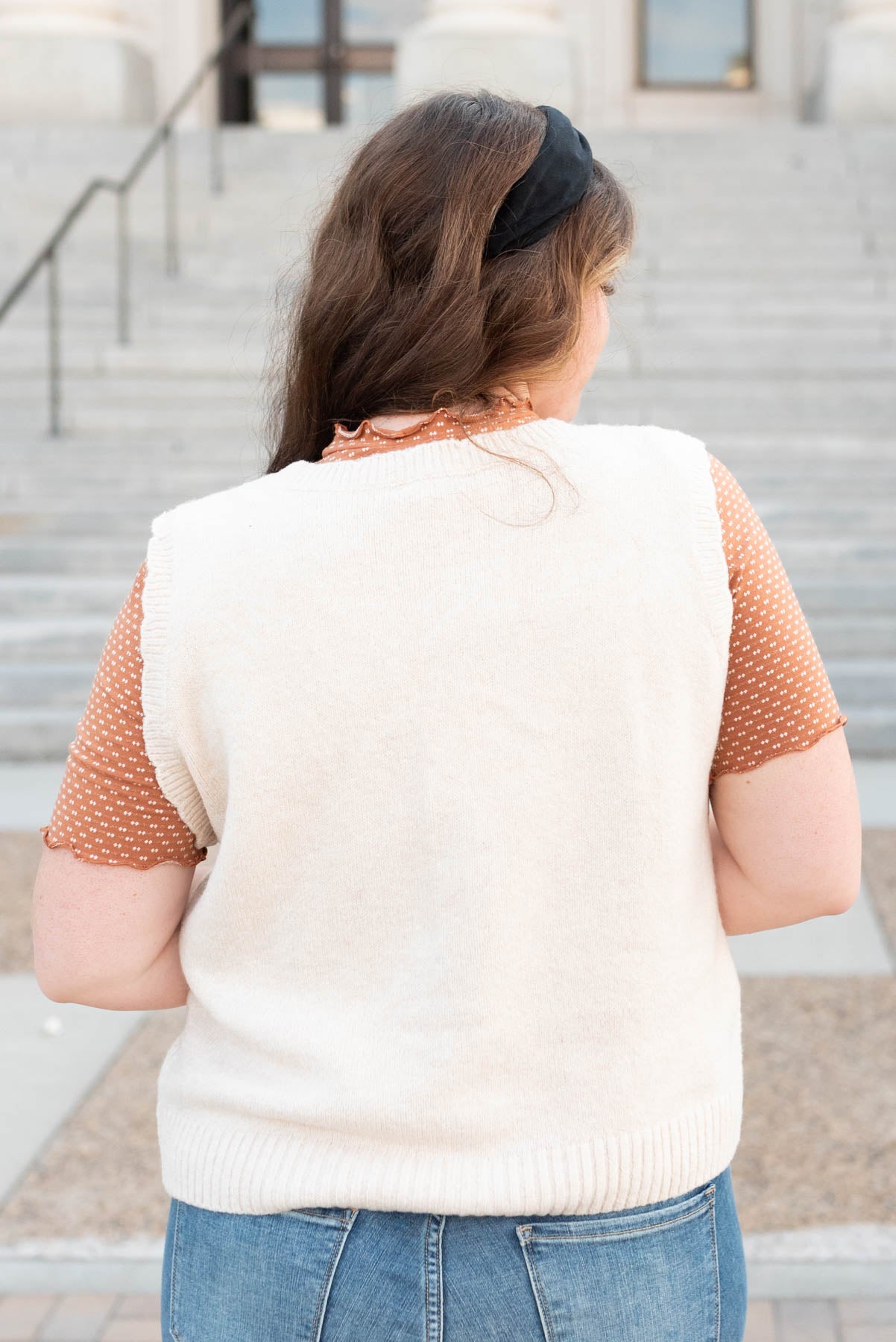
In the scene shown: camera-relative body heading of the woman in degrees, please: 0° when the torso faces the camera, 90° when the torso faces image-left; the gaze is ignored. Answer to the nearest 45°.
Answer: approximately 180°

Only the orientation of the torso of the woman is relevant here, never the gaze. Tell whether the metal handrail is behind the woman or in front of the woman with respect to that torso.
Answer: in front

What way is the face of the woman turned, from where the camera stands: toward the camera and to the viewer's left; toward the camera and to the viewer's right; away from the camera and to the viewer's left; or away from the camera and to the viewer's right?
away from the camera and to the viewer's right
